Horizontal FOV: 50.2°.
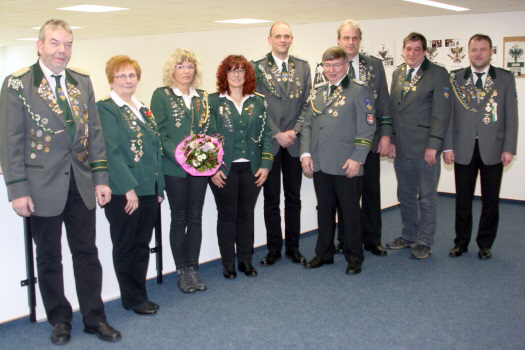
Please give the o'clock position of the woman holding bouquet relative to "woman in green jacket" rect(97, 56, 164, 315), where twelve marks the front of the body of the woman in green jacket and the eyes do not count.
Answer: The woman holding bouquet is roughly at 9 o'clock from the woman in green jacket.

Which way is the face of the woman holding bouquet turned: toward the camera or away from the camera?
toward the camera

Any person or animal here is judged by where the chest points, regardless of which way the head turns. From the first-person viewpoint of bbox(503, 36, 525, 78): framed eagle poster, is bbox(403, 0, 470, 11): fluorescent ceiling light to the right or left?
on its right

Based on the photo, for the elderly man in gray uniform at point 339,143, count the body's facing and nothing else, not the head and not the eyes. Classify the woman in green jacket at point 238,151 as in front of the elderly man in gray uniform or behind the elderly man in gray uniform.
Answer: in front

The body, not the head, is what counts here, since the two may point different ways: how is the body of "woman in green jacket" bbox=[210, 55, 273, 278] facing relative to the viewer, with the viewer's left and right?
facing the viewer

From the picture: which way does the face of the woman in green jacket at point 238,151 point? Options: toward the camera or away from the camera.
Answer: toward the camera

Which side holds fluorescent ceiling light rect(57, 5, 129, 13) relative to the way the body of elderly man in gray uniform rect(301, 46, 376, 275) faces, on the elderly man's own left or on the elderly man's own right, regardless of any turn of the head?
on the elderly man's own right

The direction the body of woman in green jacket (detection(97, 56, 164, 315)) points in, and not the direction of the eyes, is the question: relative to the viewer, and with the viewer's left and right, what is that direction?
facing the viewer and to the right of the viewer

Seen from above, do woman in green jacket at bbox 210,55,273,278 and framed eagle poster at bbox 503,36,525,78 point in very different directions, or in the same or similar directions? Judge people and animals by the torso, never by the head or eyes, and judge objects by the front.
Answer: same or similar directions

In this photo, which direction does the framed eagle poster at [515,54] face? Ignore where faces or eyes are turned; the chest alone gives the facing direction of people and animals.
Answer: toward the camera

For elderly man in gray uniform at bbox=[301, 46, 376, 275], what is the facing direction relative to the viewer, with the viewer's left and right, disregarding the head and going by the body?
facing the viewer and to the left of the viewer

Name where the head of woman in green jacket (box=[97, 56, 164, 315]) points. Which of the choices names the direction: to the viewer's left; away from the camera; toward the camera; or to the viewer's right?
toward the camera
